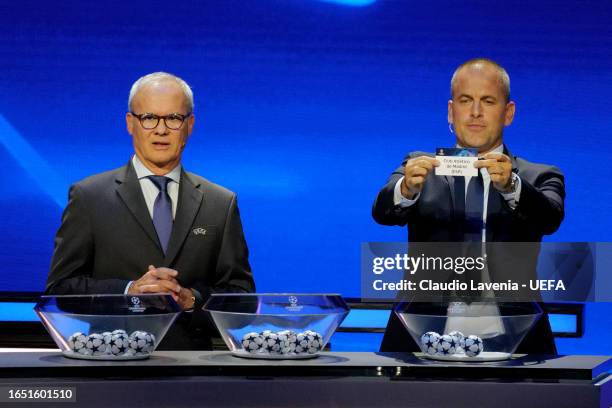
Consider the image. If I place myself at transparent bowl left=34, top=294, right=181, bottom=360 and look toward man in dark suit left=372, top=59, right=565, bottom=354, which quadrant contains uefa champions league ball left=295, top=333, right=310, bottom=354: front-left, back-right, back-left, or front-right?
front-right

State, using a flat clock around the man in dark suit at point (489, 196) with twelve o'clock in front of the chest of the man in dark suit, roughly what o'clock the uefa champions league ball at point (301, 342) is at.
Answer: The uefa champions league ball is roughly at 1 o'clock from the man in dark suit.

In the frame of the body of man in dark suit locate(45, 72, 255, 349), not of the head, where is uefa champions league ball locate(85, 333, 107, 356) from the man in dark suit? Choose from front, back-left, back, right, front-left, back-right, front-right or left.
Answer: front

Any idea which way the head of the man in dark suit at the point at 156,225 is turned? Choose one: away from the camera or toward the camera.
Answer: toward the camera

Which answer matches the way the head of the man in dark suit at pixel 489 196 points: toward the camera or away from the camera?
toward the camera

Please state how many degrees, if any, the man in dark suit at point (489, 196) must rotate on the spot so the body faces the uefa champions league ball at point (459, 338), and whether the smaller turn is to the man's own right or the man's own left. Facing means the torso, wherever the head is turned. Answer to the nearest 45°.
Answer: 0° — they already face it

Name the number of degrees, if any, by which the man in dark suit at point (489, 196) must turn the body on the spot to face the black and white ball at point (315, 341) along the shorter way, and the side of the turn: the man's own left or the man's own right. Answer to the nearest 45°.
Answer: approximately 45° to the man's own right

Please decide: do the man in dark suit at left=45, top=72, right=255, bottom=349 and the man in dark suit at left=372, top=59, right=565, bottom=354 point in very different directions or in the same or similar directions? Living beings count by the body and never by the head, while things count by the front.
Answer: same or similar directions

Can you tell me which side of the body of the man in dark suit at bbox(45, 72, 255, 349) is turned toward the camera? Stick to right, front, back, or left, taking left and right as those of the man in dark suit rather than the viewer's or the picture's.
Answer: front

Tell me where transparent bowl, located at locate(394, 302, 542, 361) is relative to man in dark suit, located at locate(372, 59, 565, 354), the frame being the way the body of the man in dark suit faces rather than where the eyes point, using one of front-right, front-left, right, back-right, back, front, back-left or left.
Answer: front

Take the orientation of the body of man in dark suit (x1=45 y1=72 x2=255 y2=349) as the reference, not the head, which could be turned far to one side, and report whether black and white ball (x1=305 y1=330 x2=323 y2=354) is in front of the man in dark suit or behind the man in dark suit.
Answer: in front

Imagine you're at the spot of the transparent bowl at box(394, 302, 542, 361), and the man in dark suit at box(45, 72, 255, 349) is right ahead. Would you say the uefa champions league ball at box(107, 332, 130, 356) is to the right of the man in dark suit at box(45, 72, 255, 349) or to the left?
left

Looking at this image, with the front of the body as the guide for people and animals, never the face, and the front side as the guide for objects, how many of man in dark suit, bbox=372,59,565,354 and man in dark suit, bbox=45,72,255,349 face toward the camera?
2

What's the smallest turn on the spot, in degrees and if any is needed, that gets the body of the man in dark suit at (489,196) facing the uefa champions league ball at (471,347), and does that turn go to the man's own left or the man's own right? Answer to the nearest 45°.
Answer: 0° — they already face it
